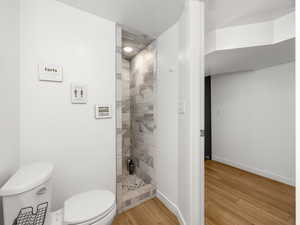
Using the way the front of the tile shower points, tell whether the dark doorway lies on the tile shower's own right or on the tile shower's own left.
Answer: on the tile shower's own left

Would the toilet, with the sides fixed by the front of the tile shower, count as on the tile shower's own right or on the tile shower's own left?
on the tile shower's own right

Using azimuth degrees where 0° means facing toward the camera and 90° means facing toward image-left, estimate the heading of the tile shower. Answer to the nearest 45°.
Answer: approximately 315°
